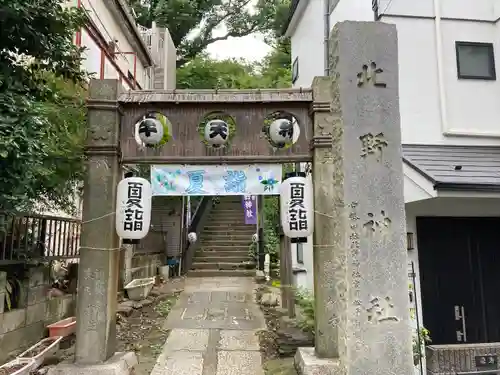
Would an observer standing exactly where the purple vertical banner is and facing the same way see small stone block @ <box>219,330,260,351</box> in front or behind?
in front

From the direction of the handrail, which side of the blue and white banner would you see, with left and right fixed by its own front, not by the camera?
back

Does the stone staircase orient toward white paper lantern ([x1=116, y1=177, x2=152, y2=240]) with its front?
yes

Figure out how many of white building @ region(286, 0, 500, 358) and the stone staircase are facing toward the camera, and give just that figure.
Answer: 2

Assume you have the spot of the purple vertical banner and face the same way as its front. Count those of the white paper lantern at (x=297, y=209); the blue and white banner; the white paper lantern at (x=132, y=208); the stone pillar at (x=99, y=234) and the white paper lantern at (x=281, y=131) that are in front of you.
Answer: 5

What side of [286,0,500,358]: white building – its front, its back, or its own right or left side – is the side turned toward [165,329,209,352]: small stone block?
right

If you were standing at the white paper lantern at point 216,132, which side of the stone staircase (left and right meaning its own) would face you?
front

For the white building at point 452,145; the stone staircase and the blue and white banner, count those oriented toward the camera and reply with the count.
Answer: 3

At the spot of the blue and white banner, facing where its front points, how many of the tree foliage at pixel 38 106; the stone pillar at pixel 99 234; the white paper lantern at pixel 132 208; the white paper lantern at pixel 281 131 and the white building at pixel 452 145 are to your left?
2

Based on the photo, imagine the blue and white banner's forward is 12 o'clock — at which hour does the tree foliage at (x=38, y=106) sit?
The tree foliage is roughly at 2 o'clock from the blue and white banner.

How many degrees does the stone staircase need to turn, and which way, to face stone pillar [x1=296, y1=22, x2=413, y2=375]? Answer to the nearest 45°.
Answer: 0° — it already faces it

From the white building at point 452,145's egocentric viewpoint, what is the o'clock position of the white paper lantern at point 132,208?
The white paper lantern is roughly at 2 o'clock from the white building.

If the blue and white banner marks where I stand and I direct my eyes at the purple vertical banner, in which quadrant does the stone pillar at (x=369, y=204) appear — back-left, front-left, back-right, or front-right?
back-right
